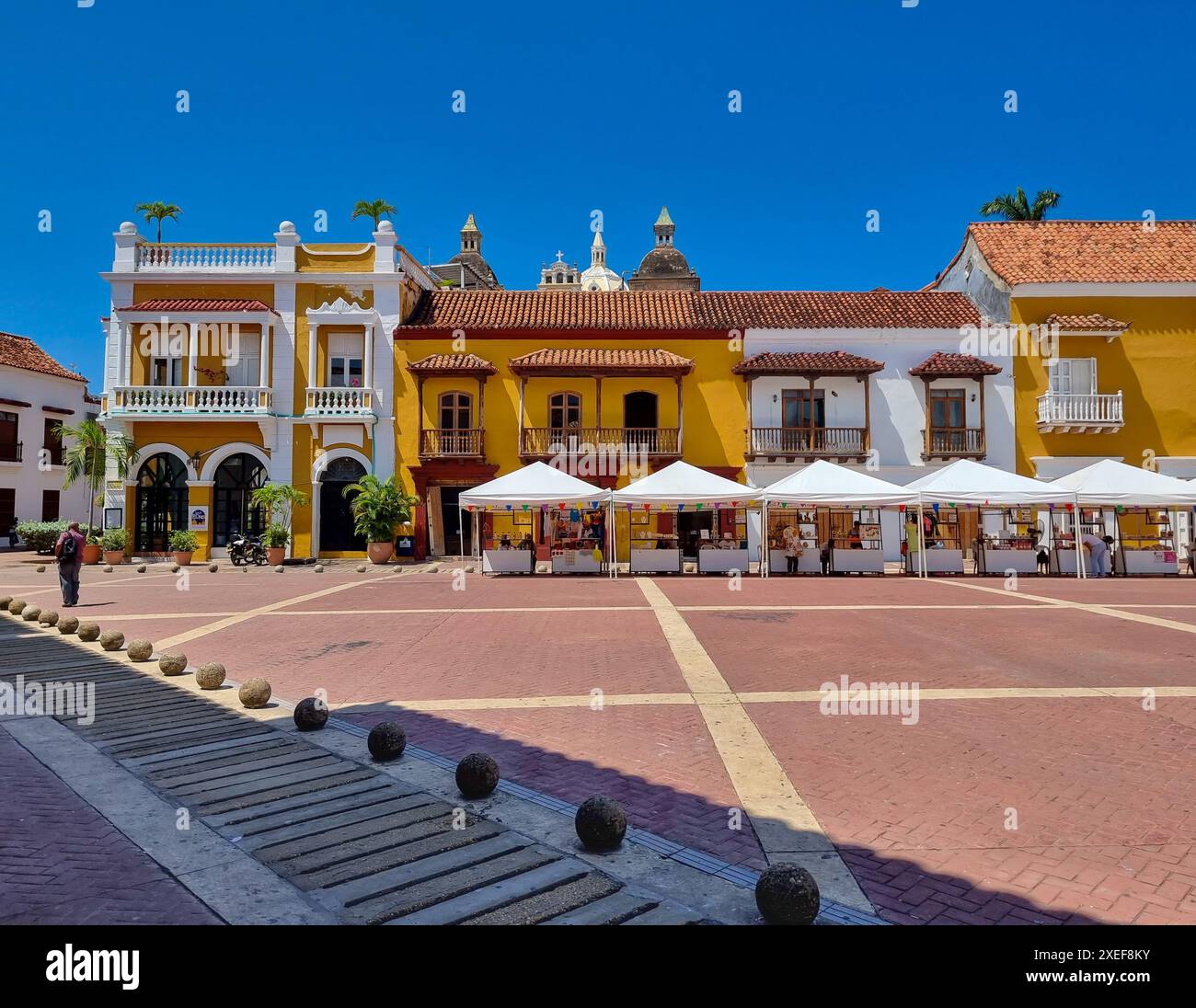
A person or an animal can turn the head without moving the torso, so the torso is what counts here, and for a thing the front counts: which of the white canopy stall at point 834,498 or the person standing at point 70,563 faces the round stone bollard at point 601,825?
the white canopy stall

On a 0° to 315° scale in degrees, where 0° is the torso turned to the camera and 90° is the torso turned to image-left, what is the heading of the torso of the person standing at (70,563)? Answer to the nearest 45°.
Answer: approximately 180°

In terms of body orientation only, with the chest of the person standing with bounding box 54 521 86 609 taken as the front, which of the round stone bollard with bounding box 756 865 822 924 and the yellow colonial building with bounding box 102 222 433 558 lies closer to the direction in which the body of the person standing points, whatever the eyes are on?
the yellow colonial building

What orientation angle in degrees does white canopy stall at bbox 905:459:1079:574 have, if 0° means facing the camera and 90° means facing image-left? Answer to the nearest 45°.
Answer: approximately 0°

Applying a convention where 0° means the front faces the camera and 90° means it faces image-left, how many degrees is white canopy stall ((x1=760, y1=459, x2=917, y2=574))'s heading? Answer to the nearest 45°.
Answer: approximately 0°

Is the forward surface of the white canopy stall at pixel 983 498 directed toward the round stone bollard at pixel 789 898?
yes

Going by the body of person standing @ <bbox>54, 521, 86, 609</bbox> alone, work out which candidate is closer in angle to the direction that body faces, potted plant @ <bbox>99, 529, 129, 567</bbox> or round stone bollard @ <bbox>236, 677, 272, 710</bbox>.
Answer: the potted plant

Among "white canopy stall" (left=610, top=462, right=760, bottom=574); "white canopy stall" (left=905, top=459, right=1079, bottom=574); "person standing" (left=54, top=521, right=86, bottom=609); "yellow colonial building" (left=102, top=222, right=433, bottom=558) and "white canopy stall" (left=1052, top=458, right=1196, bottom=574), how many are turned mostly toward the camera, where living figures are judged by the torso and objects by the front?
4
